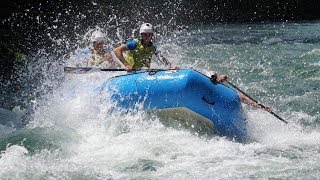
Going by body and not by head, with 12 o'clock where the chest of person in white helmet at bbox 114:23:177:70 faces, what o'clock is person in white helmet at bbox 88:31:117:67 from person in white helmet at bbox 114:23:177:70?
person in white helmet at bbox 88:31:117:67 is roughly at 5 o'clock from person in white helmet at bbox 114:23:177:70.

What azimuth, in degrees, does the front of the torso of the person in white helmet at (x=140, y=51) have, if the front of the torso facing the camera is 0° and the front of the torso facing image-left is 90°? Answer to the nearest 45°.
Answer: approximately 315°
